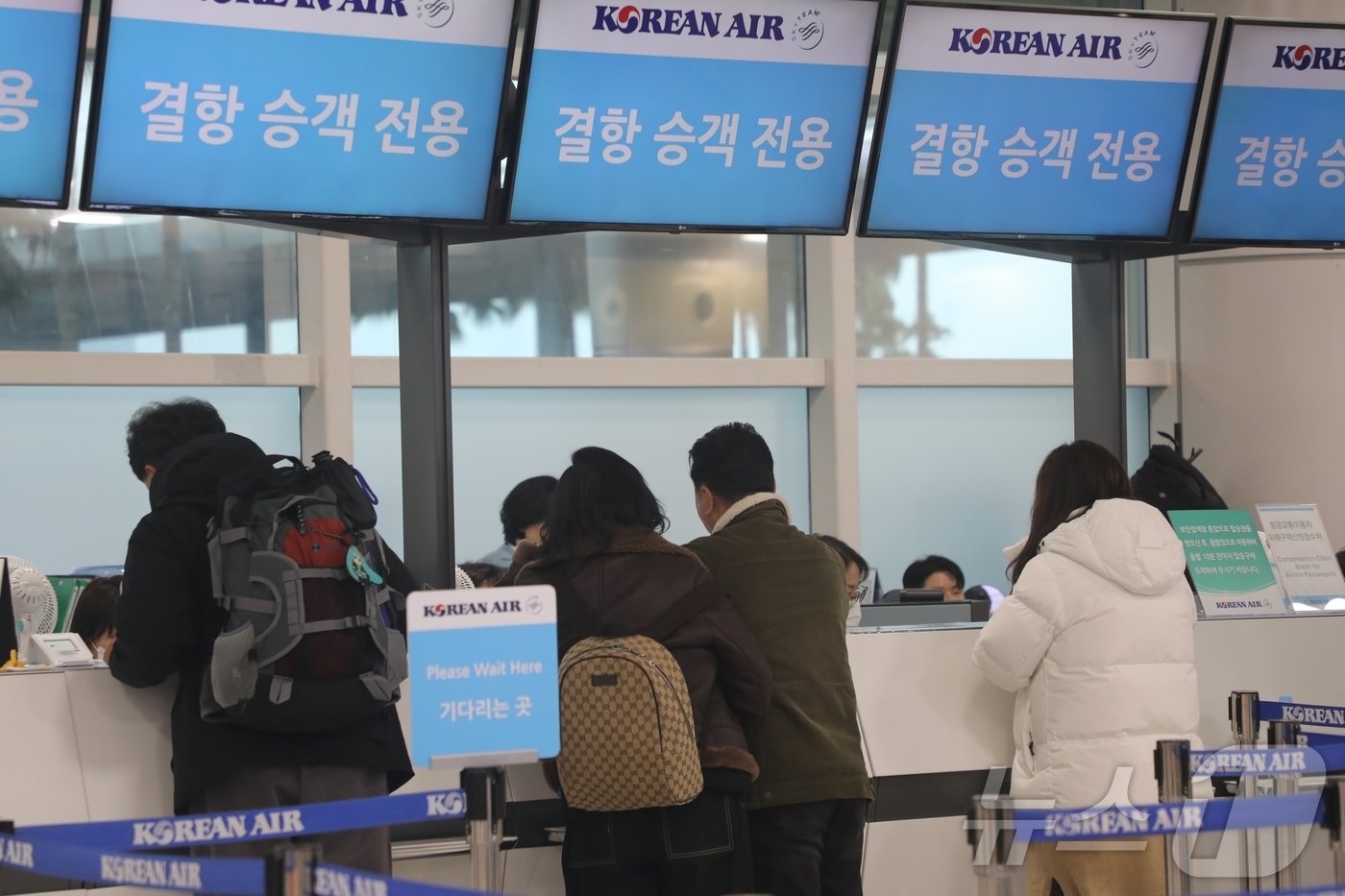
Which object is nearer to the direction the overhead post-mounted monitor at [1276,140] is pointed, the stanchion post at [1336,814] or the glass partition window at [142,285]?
the stanchion post

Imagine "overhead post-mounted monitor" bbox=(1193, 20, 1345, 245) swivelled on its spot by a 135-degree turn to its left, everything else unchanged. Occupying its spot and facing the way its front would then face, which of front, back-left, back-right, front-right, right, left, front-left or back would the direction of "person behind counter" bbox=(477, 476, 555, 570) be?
back-left

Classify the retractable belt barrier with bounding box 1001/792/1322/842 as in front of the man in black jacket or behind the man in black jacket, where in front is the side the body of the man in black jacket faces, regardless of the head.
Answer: behind

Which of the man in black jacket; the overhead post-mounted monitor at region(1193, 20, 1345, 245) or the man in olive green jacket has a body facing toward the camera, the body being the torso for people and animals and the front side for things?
the overhead post-mounted monitor

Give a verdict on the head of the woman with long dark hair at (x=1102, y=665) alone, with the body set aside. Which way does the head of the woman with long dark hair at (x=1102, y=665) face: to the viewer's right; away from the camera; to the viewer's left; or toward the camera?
away from the camera

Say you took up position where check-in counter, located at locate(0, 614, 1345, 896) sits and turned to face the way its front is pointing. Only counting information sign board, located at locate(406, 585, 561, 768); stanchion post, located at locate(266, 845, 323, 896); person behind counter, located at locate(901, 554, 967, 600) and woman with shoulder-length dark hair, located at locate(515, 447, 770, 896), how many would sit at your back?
1

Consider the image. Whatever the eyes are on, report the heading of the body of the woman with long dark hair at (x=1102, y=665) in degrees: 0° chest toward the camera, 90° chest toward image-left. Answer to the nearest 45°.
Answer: approximately 135°

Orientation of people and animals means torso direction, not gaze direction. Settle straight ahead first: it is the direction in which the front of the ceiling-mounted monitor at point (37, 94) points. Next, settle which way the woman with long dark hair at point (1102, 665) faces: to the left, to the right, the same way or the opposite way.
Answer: the opposite way

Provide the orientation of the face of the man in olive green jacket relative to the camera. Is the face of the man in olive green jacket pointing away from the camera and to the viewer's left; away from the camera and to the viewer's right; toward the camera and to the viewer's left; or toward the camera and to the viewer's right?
away from the camera and to the viewer's left

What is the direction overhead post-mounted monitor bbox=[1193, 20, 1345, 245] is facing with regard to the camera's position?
facing the viewer

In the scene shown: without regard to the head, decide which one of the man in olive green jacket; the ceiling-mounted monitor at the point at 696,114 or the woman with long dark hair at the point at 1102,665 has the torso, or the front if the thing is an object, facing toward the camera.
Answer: the ceiling-mounted monitor

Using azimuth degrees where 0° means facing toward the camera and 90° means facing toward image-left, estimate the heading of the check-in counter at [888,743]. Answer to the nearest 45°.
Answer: approximately 0°

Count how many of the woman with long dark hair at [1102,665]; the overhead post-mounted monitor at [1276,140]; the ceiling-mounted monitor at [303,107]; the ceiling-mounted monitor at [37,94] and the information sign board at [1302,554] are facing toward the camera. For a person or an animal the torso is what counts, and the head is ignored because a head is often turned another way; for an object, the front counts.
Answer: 4

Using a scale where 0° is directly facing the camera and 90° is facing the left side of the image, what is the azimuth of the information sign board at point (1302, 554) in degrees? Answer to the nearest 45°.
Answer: approximately 0°

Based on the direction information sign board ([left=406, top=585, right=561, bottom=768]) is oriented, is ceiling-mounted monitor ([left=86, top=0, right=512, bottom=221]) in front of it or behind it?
behind
